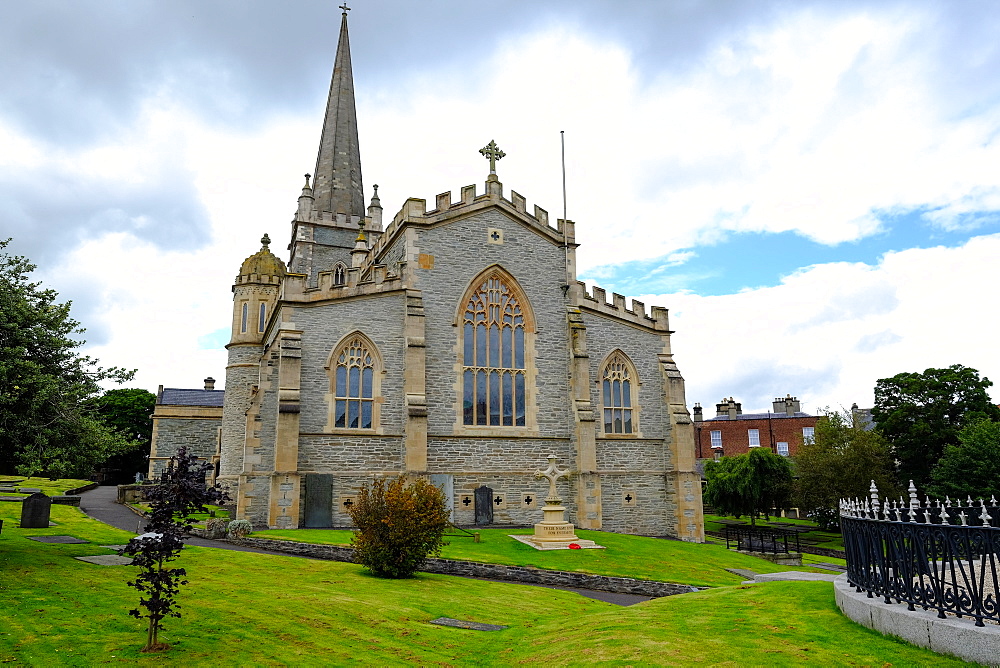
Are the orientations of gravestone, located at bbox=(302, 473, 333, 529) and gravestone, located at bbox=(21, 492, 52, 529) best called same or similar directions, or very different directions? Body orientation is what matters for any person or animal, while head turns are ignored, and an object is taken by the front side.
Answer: same or similar directions

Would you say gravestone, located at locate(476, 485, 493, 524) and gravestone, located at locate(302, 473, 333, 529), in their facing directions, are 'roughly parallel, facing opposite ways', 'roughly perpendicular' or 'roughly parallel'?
roughly parallel

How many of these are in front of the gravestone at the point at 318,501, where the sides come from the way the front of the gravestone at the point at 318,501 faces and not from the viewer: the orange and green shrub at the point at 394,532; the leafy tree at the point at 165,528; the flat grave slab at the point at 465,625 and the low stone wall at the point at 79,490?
3

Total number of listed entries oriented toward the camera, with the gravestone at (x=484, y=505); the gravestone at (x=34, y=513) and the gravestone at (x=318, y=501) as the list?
3

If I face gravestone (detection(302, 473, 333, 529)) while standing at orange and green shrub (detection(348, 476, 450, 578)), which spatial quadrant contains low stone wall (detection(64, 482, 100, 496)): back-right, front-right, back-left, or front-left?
front-left

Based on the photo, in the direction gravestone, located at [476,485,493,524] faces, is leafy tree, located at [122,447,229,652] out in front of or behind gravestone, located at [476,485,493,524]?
in front

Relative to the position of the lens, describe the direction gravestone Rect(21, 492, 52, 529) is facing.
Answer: facing the viewer

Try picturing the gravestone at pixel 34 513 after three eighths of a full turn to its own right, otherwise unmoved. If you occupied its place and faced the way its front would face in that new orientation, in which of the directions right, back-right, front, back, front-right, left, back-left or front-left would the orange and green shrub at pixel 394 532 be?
back

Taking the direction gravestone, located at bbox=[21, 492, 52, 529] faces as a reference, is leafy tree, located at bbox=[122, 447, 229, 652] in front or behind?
in front

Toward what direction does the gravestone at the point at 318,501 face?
toward the camera

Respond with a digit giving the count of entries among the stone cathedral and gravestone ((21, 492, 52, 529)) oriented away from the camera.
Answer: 1

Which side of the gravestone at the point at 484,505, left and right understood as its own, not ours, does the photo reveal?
front
